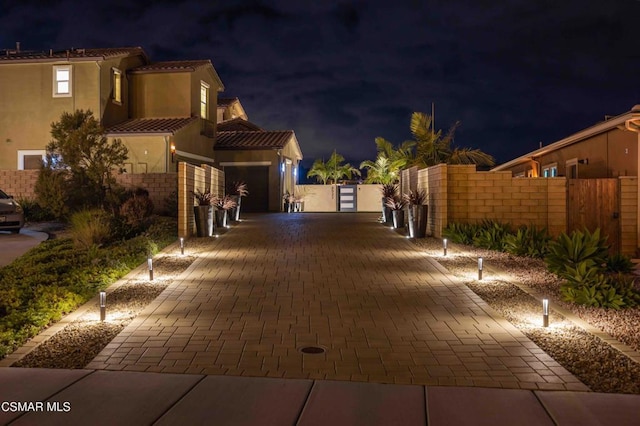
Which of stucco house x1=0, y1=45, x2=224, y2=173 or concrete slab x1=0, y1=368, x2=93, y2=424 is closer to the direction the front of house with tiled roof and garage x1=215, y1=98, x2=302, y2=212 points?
the concrete slab

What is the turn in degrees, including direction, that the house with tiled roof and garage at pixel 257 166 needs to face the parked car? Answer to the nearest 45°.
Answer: approximately 45° to its right

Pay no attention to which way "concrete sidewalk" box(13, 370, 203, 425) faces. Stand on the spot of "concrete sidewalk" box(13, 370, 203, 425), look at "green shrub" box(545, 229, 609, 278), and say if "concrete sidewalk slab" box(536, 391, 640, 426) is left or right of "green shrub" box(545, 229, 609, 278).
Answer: right

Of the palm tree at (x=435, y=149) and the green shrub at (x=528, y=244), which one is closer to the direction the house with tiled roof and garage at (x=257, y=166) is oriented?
the green shrub

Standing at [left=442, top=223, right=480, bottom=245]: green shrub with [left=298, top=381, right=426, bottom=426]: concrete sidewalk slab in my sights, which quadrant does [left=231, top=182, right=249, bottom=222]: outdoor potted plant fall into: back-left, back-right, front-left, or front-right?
back-right

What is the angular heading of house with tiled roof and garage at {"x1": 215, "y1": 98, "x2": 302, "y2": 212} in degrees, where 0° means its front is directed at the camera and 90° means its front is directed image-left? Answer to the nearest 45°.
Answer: approximately 0°

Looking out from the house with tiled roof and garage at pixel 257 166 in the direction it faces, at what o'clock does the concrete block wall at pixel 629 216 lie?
The concrete block wall is roughly at 11 o'clock from the house with tiled roof and garage.

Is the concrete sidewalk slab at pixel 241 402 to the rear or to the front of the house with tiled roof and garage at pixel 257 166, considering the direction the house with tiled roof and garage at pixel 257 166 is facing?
to the front

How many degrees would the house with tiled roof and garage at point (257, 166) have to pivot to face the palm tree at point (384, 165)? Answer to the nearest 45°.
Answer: approximately 135° to its left

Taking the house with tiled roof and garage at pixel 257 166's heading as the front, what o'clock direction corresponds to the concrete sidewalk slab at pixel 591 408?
The concrete sidewalk slab is roughly at 12 o'clock from the house with tiled roof and garage.

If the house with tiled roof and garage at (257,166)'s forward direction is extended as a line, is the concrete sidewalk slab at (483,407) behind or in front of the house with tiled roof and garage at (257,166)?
in front

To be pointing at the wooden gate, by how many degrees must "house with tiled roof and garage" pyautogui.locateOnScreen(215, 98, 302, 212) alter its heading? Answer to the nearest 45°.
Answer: approximately 45° to its left

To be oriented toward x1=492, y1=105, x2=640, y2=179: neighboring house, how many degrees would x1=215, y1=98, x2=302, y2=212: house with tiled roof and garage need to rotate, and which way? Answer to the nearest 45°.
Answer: approximately 45° to its left
